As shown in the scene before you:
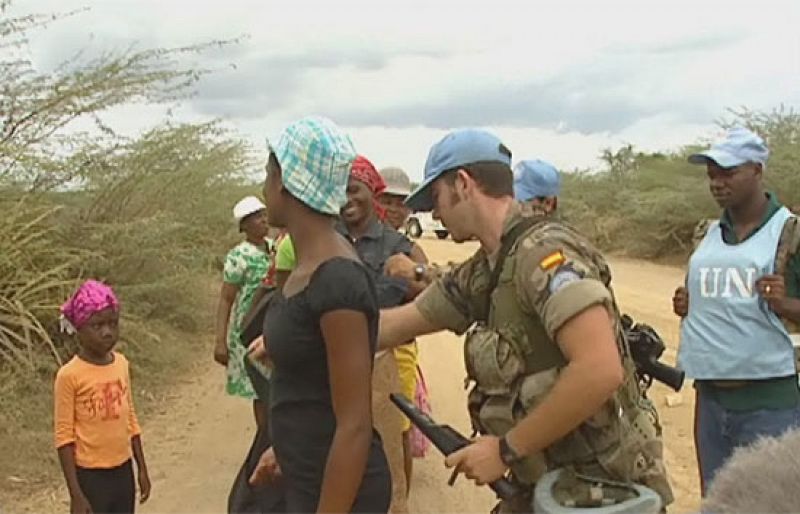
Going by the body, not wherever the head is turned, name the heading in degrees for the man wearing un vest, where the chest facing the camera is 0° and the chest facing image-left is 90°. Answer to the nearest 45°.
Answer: approximately 45°

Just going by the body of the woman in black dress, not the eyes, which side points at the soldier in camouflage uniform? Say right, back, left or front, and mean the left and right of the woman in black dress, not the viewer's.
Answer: back

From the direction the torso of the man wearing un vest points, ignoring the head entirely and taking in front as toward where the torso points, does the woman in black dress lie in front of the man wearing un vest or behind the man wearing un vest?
in front

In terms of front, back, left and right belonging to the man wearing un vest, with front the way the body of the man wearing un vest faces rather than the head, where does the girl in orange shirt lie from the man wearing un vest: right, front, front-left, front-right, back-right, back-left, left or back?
front-right

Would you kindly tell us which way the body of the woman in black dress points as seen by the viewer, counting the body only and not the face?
to the viewer's left

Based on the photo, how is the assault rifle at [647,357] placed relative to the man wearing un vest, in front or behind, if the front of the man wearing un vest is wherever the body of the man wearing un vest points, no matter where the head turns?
in front

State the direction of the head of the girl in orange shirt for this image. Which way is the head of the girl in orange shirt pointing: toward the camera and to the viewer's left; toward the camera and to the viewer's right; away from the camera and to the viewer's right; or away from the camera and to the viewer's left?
toward the camera and to the viewer's right

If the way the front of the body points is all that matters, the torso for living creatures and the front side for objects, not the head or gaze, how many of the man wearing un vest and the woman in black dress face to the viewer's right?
0

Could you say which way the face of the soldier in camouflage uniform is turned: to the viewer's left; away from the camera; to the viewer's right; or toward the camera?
to the viewer's left

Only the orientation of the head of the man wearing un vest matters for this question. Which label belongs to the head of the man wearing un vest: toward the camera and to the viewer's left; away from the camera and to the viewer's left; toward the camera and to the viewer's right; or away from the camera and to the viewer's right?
toward the camera and to the viewer's left
